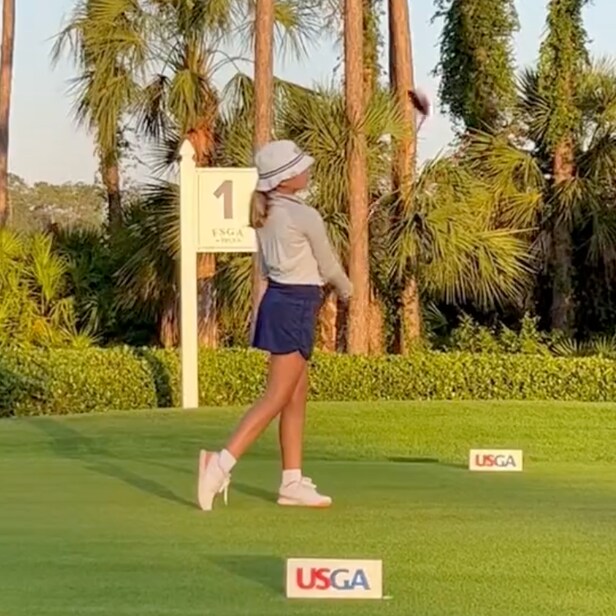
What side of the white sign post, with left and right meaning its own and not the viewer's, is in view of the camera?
front

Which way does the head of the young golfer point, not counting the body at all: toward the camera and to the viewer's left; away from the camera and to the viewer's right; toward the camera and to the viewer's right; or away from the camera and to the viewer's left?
away from the camera and to the viewer's right

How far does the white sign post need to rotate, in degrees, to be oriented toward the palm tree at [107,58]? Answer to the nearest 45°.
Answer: approximately 180°

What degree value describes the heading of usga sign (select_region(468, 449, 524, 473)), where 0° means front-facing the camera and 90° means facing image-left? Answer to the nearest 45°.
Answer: approximately 0°

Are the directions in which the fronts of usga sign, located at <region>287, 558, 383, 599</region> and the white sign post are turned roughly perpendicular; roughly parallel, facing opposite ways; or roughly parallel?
roughly parallel

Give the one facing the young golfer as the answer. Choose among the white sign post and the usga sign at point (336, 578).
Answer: the white sign post

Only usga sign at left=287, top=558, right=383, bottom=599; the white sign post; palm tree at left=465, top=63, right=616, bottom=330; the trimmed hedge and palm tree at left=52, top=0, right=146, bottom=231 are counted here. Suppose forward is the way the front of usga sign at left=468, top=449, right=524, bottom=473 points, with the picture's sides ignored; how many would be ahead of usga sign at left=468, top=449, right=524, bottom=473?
1

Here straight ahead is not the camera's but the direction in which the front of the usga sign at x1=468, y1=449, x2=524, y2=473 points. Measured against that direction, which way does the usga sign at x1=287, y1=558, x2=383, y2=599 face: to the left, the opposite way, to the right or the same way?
the same way

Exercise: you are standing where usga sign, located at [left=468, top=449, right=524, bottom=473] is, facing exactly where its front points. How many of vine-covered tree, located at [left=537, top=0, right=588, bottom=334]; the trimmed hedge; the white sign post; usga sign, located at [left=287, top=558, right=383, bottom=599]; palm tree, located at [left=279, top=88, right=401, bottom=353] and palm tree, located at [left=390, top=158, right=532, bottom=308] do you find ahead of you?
1

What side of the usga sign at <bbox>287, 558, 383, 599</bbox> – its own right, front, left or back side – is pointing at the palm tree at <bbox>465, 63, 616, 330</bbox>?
back

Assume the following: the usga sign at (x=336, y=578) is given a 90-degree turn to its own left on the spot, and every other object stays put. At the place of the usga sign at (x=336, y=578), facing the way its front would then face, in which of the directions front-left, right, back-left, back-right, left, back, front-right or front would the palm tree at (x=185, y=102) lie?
left

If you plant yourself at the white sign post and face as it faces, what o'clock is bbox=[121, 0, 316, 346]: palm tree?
The palm tree is roughly at 6 o'clock from the white sign post.

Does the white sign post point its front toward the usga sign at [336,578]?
yes

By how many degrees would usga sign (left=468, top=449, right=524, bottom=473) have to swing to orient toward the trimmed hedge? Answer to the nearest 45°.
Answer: approximately 180°

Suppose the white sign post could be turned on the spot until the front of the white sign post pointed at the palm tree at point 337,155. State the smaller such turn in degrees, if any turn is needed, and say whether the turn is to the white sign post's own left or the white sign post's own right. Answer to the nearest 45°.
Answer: approximately 135° to the white sign post's own left

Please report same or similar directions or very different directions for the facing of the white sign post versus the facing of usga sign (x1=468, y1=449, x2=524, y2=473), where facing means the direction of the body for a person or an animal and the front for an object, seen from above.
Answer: same or similar directions

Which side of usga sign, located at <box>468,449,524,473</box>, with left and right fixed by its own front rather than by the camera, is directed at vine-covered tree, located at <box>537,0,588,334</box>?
back

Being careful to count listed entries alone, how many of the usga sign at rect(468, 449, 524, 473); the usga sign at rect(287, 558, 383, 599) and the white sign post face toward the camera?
3

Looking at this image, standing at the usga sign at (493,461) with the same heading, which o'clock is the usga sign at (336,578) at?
the usga sign at (336,578) is roughly at 12 o'clock from the usga sign at (493,461).
